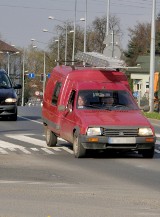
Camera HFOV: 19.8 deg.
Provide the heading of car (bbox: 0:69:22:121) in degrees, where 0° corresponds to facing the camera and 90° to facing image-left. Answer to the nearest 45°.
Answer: approximately 0°

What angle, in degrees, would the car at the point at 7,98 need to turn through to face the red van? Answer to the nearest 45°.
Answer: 0° — it already faces it

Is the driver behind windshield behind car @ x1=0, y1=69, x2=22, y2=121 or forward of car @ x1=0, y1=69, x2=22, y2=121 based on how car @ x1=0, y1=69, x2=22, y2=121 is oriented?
forward

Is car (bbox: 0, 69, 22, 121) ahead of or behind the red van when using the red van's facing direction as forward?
behind

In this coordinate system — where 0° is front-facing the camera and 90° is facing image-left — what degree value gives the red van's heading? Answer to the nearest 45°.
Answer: approximately 315°
